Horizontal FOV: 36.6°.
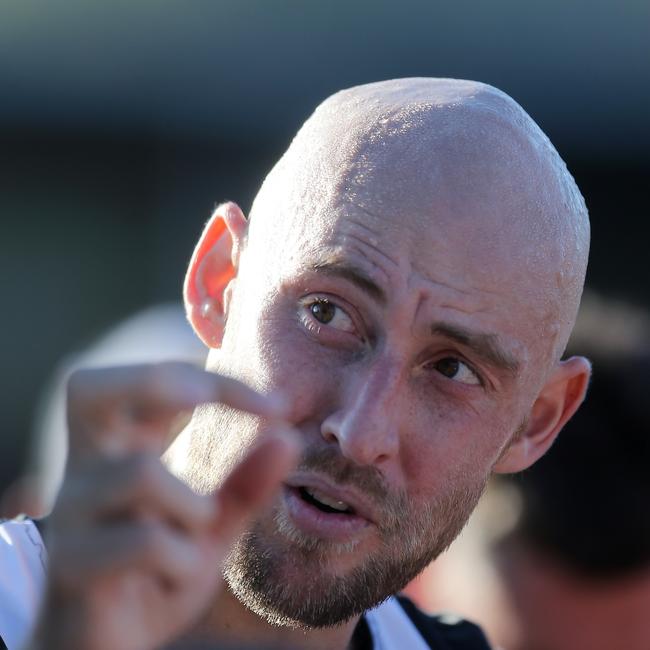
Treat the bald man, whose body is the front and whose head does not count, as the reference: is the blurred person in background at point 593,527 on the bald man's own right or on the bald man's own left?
on the bald man's own left

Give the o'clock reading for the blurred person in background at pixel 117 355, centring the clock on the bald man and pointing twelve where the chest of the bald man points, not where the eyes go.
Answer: The blurred person in background is roughly at 5 o'clock from the bald man.

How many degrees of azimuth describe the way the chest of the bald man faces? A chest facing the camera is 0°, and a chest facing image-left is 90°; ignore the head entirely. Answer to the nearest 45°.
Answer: approximately 0°
